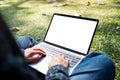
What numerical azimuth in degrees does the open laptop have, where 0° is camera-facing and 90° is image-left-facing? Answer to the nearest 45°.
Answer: approximately 45°
